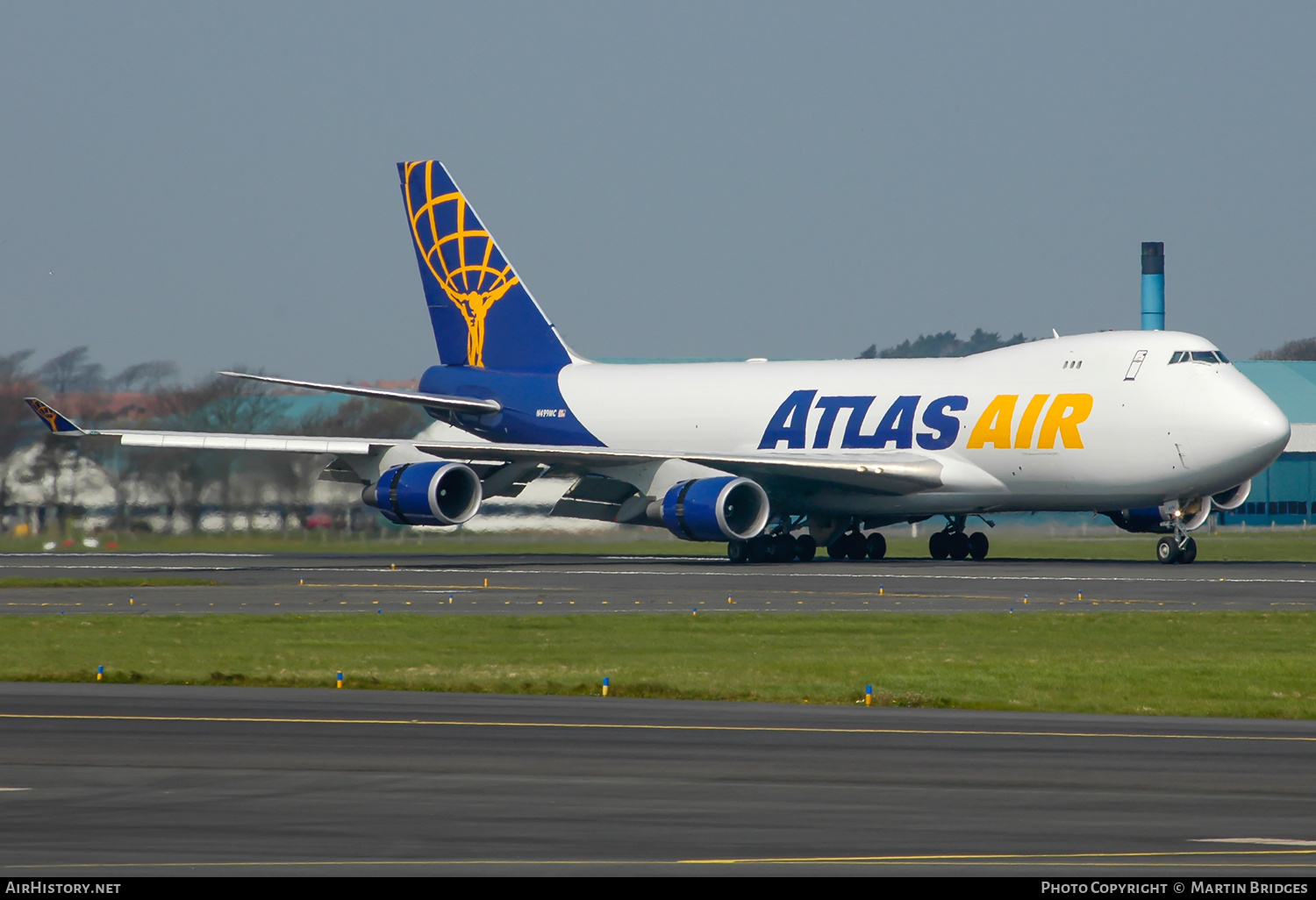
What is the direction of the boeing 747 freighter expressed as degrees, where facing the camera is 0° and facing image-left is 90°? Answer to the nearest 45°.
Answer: approximately 315°
